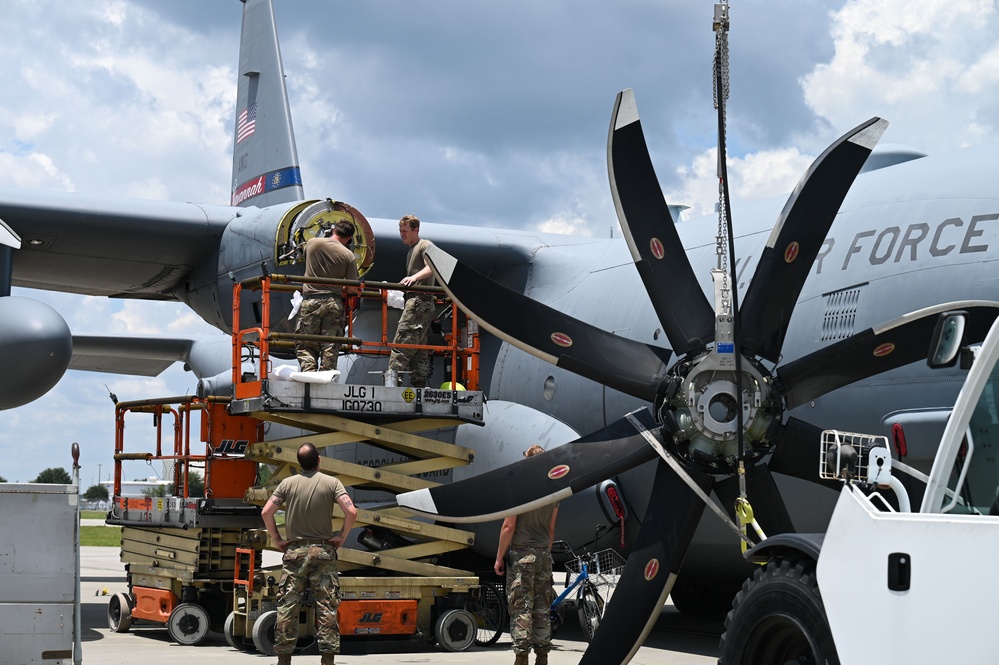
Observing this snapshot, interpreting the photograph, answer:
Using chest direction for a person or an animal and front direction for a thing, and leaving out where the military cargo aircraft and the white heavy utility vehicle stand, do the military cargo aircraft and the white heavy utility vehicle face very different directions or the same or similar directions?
very different directions

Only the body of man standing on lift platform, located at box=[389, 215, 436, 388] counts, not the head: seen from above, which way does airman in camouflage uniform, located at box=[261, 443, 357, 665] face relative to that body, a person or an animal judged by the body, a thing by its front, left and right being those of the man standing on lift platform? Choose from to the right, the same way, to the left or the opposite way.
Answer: to the right

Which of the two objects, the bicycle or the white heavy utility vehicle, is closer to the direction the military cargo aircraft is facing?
the white heavy utility vehicle

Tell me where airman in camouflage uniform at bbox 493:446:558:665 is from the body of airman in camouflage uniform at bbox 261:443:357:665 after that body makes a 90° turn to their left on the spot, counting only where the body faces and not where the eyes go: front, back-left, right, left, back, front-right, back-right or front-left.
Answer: back

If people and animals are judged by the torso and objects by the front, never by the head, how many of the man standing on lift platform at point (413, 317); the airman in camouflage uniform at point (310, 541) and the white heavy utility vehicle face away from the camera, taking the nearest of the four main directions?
1

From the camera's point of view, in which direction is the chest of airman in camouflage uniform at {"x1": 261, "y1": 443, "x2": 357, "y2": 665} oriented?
away from the camera

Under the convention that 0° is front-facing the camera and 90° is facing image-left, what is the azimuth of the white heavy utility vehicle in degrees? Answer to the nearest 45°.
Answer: approximately 90°

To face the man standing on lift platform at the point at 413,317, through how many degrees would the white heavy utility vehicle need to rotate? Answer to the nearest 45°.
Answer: approximately 45° to its right

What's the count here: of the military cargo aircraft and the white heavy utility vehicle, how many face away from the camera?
0

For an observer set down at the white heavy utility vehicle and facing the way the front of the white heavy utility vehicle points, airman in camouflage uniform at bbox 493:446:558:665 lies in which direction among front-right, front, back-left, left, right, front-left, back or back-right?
front-right

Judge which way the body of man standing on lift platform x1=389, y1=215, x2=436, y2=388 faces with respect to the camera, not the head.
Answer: to the viewer's left

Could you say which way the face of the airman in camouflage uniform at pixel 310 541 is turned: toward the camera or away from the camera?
away from the camera
